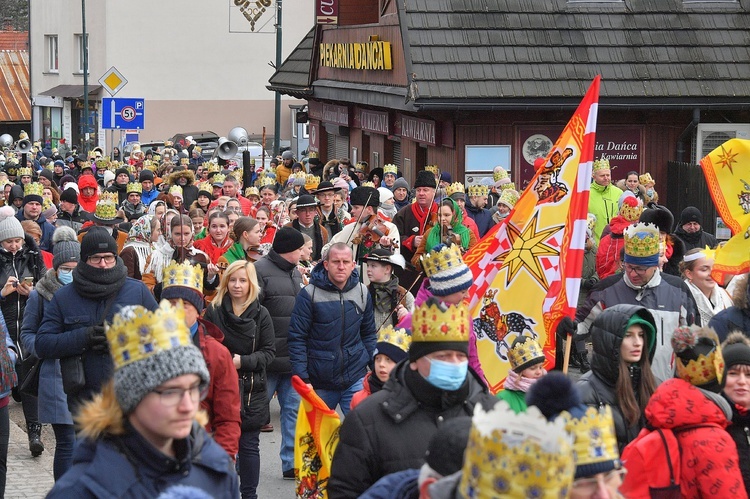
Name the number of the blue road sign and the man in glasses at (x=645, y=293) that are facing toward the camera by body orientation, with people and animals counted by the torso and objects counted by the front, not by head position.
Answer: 2

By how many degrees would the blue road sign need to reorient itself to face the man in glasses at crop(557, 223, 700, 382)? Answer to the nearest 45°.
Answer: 0° — it already faces them

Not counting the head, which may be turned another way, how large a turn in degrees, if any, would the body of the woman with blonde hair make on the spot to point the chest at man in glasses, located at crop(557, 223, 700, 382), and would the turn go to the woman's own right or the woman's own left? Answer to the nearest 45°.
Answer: approximately 90° to the woman's own left

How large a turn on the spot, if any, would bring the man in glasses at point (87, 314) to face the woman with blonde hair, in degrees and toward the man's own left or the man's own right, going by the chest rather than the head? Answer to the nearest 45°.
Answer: approximately 135° to the man's own left

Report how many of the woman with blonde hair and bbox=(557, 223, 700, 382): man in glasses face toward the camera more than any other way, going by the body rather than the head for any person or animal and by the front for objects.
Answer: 2

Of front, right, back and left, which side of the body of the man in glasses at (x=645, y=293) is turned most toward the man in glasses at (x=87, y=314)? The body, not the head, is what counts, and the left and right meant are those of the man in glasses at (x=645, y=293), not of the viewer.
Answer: right

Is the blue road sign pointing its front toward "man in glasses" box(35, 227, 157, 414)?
yes

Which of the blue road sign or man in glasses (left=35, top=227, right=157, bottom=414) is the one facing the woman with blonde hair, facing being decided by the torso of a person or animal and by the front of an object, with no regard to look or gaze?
the blue road sign

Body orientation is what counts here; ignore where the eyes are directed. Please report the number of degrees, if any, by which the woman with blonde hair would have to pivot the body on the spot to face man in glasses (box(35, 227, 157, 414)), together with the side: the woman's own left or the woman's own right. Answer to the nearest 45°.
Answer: approximately 45° to the woman's own right

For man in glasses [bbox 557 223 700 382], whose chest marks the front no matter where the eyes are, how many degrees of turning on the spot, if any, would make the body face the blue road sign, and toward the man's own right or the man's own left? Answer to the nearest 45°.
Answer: approximately 135° to the man's own right

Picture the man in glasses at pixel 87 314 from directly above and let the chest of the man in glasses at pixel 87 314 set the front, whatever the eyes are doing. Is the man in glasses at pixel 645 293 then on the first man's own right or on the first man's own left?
on the first man's own left
